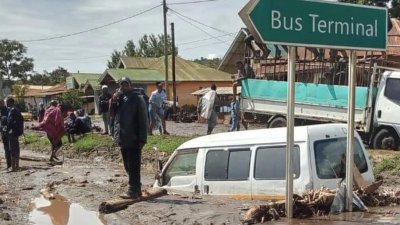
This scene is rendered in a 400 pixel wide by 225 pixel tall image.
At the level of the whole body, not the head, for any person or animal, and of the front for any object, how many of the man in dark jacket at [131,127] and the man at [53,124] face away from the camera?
1
